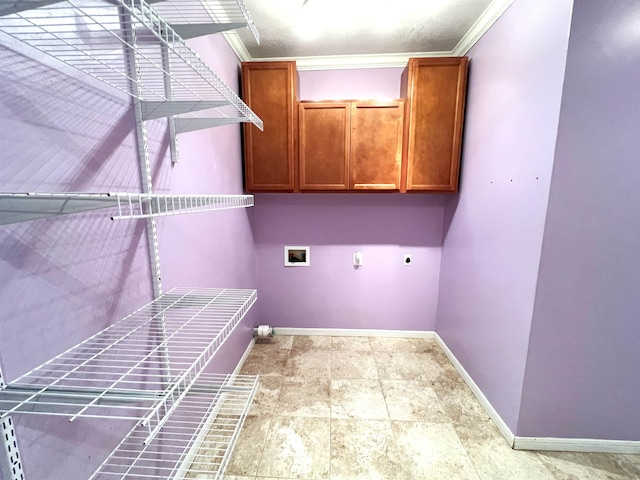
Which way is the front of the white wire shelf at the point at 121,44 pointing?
to the viewer's right

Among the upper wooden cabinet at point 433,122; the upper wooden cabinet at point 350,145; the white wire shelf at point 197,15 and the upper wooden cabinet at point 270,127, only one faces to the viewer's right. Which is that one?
the white wire shelf

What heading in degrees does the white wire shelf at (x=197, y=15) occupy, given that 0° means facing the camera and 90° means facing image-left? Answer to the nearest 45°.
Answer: approximately 270°

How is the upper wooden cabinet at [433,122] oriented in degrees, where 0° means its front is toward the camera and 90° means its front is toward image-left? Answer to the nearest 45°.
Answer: approximately 0°

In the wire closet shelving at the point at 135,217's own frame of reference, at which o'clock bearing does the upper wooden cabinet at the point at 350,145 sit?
The upper wooden cabinet is roughly at 11 o'clock from the wire closet shelving.

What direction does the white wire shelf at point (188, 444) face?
to the viewer's right

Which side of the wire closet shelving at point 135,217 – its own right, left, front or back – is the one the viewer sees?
right

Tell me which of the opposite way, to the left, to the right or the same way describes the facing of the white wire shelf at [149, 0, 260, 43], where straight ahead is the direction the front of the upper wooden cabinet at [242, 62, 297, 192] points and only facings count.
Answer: to the left
